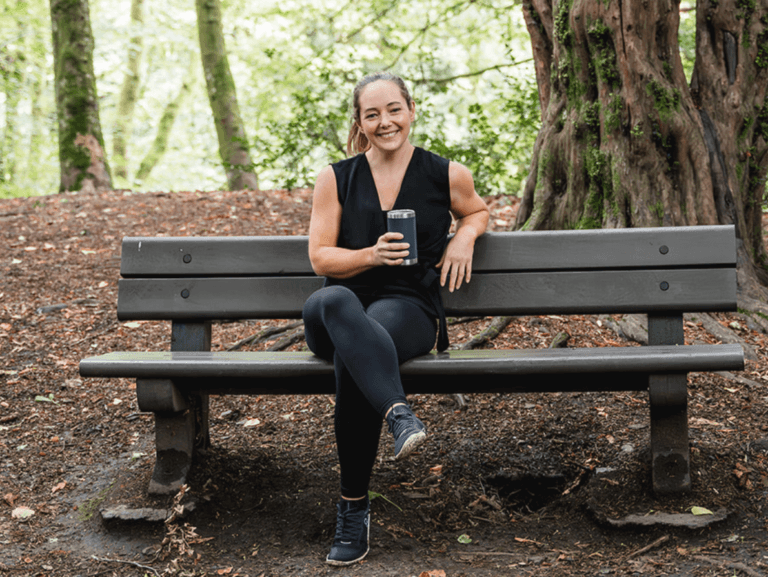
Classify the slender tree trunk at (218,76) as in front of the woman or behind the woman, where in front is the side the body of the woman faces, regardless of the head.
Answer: behind

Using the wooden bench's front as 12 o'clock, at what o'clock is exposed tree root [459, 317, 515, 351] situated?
The exposed tree root is roughly at 6 o'clock from the wooden bench.

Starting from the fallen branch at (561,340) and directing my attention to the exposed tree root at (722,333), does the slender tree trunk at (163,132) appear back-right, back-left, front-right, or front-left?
back-left

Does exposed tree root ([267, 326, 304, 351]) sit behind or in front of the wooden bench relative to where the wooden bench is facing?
behind

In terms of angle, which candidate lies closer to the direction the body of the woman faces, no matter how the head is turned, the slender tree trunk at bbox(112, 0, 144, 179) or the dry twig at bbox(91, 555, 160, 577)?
the dry twig

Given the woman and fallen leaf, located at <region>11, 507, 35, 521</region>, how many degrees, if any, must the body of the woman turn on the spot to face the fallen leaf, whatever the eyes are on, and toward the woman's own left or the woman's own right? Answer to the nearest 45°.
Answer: approximately 90° to the woman's own right

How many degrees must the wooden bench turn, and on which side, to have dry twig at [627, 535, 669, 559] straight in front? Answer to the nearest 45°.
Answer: approximately 45° to its left

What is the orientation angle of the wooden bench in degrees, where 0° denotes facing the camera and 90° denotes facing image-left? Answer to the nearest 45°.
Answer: approximately 0°

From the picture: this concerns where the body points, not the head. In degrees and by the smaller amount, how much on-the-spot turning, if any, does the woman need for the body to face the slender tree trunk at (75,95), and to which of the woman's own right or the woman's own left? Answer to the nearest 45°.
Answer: approximately 135° to the woman's own right

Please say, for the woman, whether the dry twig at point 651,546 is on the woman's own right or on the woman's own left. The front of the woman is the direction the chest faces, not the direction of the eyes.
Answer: on the woman's own left

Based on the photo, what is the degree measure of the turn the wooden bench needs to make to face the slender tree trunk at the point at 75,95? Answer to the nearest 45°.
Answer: approximately 135° to its right

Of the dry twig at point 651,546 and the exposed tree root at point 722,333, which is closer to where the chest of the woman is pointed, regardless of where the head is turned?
the dry twig
